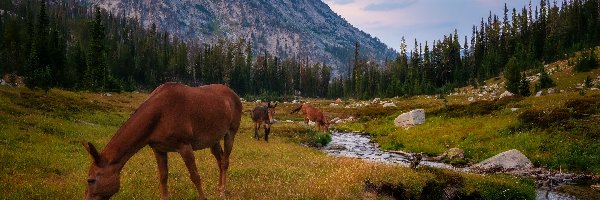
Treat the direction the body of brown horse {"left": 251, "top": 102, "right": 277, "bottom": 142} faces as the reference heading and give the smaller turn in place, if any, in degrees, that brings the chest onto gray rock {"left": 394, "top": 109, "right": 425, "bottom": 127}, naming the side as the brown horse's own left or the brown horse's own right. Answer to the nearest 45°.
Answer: approximately 90° to the brown horse's own left

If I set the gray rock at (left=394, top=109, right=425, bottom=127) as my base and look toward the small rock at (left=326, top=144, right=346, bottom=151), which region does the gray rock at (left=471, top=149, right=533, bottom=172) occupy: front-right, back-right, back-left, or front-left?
front-left

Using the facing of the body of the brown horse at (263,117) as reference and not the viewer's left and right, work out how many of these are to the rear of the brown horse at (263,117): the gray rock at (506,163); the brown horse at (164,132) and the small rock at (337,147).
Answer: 0

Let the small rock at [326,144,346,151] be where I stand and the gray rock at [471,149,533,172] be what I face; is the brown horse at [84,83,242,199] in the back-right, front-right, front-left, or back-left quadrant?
front-right

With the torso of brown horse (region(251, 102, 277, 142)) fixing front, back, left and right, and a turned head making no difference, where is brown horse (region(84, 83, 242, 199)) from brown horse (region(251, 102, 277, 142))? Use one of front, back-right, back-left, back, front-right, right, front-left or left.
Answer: front-right

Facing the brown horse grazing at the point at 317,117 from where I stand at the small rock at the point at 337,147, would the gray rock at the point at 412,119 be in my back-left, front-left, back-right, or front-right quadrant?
front-right

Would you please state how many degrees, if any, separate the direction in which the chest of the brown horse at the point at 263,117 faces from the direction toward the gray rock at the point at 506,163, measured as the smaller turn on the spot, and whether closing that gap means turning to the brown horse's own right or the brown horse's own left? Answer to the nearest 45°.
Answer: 0° — it already faces it

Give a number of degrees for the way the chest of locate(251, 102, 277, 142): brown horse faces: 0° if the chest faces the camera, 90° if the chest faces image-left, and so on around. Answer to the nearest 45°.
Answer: approximately 315°

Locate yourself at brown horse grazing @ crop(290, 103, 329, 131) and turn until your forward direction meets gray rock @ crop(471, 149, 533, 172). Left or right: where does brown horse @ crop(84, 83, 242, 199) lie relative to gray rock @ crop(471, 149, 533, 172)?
right

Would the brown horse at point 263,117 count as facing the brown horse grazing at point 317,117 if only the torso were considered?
no

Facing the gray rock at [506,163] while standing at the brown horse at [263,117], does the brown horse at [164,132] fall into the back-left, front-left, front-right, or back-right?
front-right

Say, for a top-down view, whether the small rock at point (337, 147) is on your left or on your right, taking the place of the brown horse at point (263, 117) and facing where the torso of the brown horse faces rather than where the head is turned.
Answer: on your left

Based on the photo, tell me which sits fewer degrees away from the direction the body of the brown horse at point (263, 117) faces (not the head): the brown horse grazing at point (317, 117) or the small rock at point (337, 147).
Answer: the small rock
